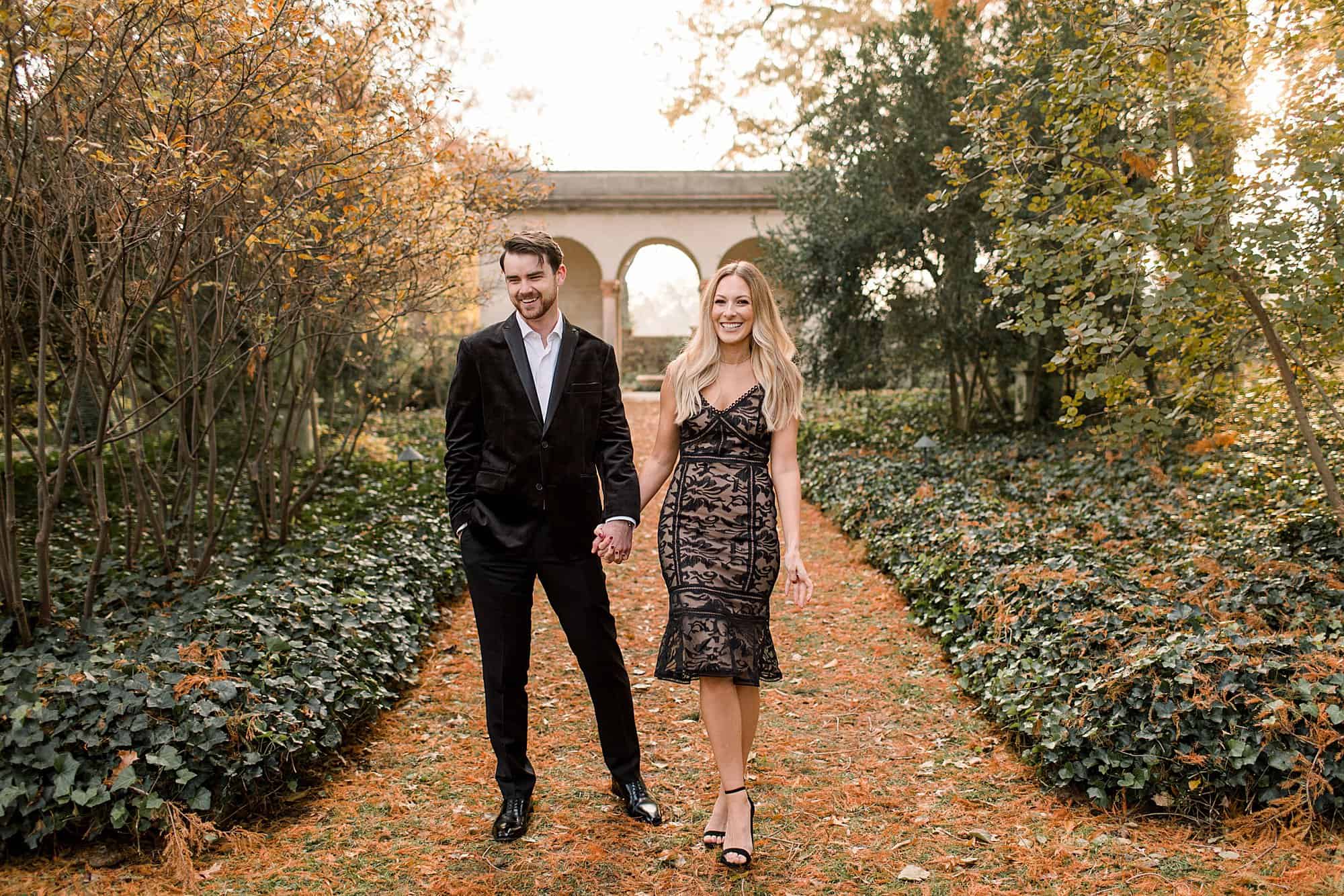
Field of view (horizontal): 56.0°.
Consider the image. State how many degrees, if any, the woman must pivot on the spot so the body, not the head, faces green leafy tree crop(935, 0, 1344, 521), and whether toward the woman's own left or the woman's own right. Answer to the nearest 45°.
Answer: approximately 135° to the woman's own left

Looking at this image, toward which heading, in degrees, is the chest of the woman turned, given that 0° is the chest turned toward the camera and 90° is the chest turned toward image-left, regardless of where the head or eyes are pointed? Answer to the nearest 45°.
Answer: approximately 0°

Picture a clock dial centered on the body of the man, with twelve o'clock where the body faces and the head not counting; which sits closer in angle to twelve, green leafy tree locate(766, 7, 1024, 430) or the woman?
the woman

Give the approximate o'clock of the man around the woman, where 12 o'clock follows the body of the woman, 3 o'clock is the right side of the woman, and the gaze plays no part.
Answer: The man is roughly at 3 o'clock from the woman.

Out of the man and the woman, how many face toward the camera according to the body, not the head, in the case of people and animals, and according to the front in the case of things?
2

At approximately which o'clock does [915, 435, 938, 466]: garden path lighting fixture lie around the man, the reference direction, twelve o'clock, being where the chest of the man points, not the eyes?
The garden path lighting fixture is roughly at 7 o'clock from the man.

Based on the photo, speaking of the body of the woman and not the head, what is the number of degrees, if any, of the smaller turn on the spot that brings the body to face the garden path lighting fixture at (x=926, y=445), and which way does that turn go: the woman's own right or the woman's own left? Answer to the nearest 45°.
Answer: approximately 180°

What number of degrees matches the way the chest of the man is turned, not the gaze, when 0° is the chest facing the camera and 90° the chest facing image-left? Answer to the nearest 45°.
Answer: approximately 0°

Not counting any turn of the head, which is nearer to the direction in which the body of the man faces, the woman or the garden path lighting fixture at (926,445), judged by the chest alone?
the woman

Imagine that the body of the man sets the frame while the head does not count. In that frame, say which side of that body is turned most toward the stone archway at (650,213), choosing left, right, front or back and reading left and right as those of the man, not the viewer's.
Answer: back
